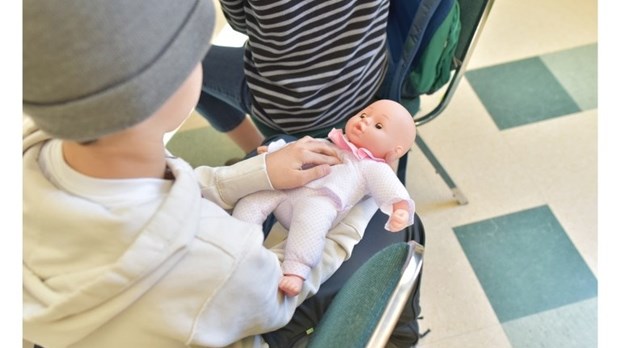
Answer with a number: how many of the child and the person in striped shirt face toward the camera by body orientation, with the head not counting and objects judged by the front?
0

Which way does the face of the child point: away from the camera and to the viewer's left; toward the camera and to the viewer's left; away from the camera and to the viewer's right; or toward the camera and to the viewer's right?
away from the camera and to the viewer's right

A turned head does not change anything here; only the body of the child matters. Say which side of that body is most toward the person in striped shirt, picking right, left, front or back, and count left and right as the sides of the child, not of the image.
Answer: front

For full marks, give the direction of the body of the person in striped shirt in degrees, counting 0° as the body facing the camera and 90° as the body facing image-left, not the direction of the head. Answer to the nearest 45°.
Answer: approximately 135°

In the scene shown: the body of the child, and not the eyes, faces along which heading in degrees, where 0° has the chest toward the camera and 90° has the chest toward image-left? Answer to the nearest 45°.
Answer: approximately 225°

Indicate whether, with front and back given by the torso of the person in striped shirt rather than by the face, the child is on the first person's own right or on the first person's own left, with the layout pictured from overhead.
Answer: on the first person's own left
